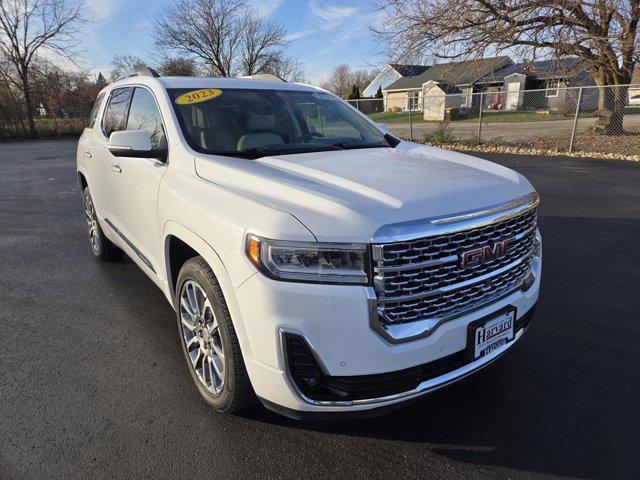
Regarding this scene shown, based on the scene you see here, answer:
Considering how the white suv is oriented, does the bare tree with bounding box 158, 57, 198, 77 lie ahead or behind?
behind

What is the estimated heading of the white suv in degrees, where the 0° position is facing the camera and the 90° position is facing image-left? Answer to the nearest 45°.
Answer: approximately 315°
